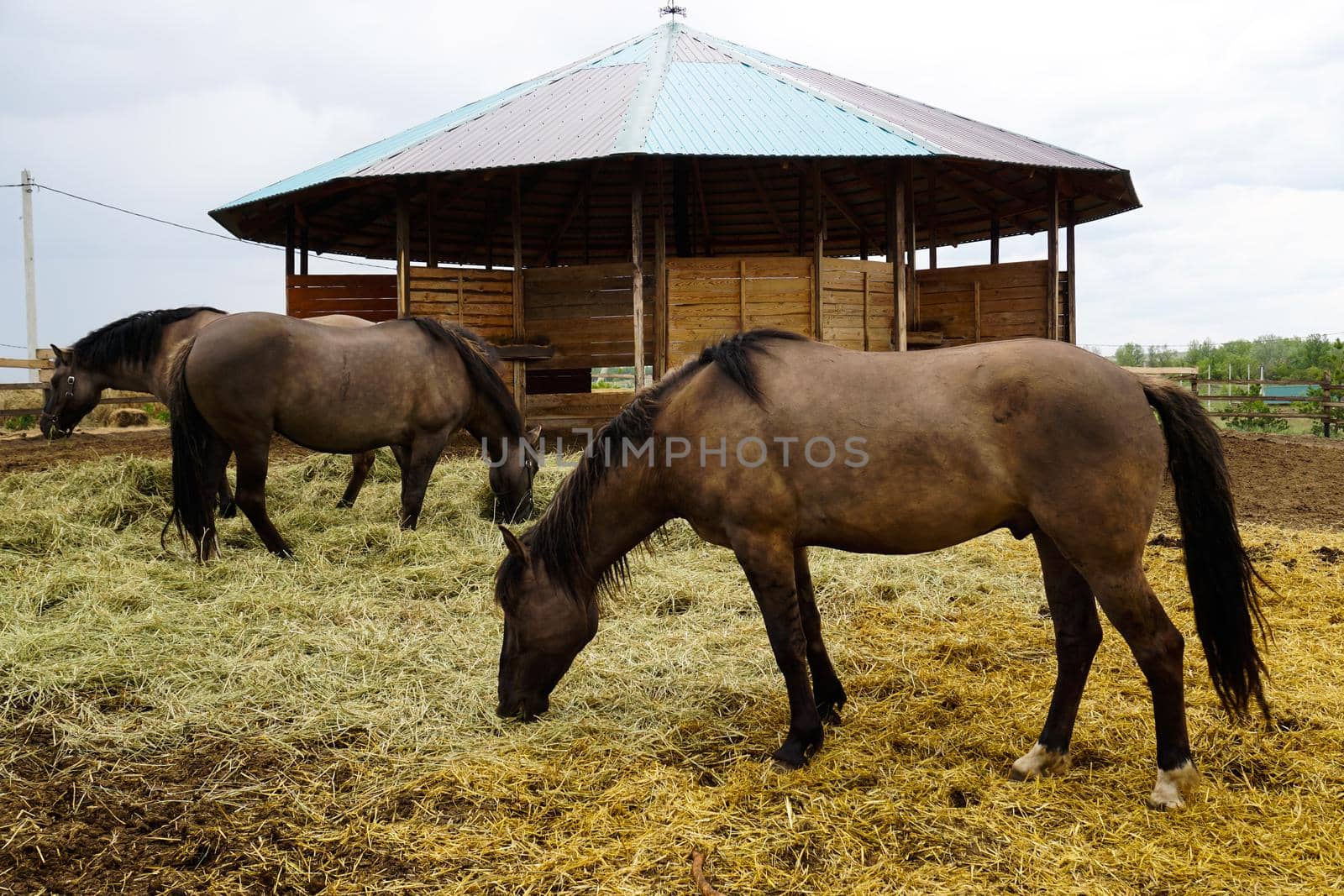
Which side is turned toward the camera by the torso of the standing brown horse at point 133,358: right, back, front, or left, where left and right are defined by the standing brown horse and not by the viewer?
left

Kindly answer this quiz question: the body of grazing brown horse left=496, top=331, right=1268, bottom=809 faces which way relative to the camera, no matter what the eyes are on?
to the viewer's left

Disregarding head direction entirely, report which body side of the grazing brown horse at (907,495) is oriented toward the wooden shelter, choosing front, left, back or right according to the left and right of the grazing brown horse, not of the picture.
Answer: right

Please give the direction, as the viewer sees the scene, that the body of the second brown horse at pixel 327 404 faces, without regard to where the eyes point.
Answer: to the viewer's right
